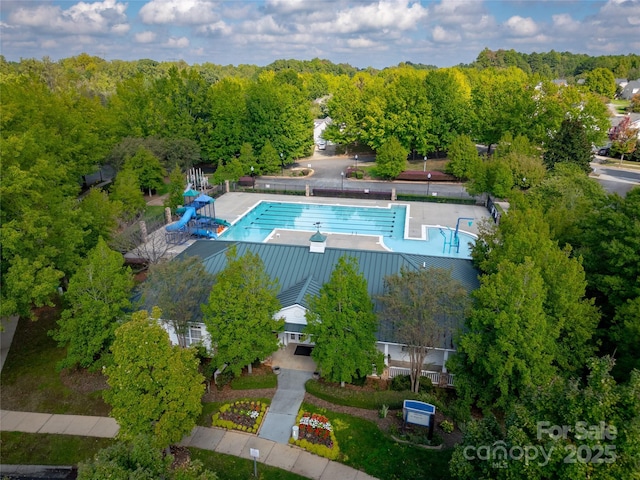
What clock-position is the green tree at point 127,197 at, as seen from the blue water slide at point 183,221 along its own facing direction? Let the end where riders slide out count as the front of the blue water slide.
The green tree is roughly at 1 o'clock from the blue water slide.

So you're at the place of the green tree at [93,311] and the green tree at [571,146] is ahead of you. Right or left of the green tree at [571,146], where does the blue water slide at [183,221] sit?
left

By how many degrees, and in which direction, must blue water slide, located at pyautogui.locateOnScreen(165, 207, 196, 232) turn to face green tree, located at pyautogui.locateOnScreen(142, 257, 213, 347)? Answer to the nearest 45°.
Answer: approximately 90° to its left

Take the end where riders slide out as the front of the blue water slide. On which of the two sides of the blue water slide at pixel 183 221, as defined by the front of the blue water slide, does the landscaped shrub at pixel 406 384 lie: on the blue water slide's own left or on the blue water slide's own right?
on the blue water slide's own left

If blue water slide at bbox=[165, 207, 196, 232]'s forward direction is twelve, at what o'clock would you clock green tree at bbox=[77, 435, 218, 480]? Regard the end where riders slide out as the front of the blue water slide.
The green tree is roughly at 9 o'clock from the blue water slide.

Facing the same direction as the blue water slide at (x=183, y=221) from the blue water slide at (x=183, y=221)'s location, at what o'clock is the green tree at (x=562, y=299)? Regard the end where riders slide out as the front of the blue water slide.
The green tree is roughly at 8 o'clock from the blue water slide.

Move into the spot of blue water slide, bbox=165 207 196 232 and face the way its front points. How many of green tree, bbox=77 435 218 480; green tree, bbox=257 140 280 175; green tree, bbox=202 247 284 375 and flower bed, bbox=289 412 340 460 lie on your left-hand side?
3

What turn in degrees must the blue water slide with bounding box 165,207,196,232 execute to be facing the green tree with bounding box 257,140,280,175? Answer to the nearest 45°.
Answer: approximately 135° to its right

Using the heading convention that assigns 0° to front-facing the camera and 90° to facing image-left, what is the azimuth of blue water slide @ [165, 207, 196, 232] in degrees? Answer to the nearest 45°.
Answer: approximately 90°
